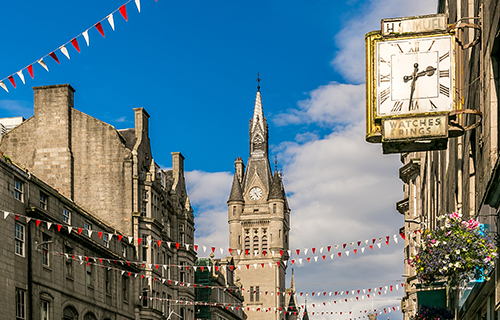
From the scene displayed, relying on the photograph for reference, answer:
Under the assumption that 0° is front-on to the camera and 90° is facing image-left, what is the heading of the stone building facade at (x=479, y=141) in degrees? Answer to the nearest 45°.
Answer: approximately 90°
